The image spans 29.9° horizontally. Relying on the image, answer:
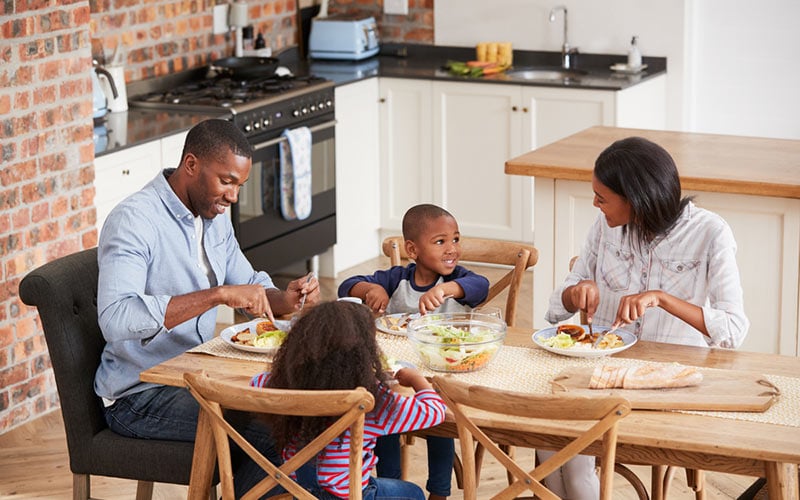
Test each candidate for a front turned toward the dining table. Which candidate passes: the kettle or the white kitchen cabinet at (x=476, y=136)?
the white kitchen cabinet

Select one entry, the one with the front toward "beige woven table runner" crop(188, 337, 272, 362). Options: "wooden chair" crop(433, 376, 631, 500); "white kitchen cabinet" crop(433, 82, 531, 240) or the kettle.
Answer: the white kitchen cabinet

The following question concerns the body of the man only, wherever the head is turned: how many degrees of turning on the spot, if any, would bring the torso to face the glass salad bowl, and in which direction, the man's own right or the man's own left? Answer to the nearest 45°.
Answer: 0° — they already face it

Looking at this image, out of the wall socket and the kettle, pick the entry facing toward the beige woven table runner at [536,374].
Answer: the wall socket

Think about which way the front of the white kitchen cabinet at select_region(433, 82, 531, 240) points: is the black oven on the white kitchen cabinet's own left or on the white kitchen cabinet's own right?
on the white kitchen cabinet's own right

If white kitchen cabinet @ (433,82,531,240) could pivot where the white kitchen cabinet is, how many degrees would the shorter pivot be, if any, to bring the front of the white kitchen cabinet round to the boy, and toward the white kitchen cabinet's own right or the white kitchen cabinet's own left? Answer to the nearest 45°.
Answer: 0° — it already faces them

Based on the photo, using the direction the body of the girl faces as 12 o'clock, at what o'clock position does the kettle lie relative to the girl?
The kettle is roughly at 10 o'clock from the girl.

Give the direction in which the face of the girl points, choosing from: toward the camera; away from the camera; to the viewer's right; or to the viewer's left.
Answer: away from the camera
